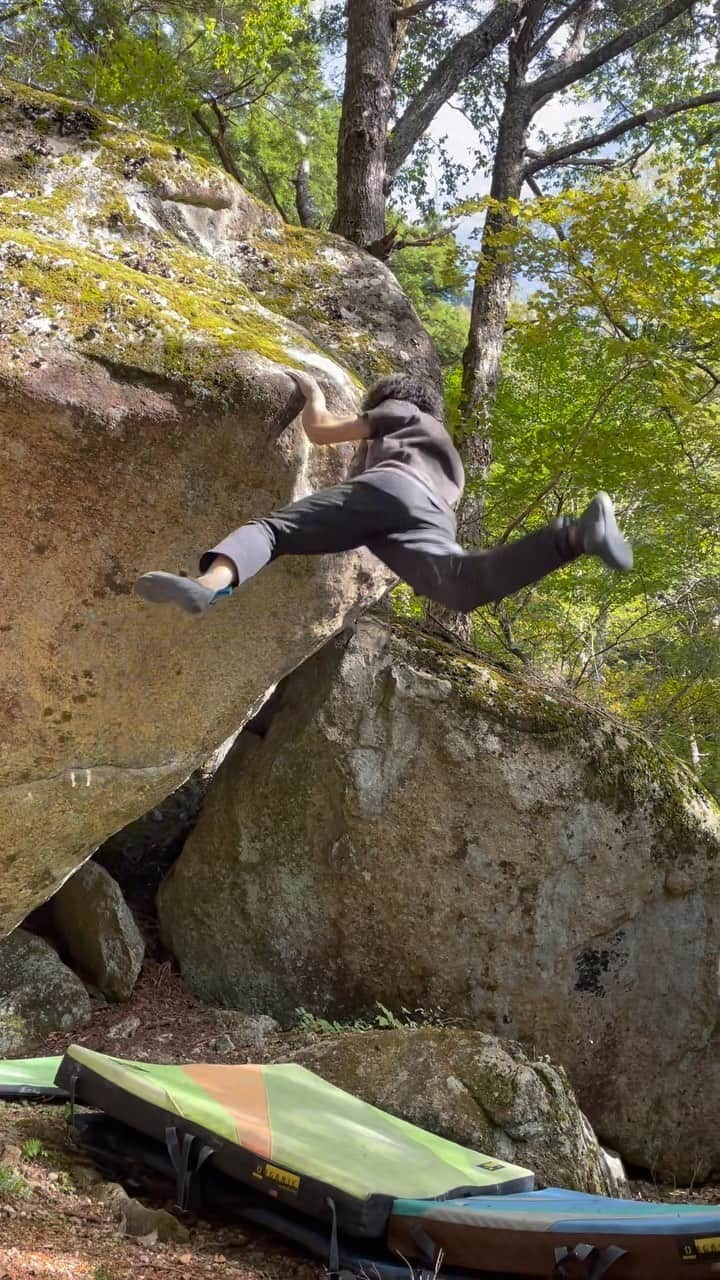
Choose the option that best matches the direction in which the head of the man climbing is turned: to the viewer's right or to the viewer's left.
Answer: to the viewer's left

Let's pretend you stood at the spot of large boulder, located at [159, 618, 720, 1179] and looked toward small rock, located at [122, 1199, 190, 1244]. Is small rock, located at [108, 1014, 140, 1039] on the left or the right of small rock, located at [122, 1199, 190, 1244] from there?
right

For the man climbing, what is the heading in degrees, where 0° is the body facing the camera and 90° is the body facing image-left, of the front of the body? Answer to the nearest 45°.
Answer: approximately 135°

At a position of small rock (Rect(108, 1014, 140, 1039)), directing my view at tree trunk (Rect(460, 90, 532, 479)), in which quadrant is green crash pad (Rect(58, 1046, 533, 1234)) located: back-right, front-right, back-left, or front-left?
back-right

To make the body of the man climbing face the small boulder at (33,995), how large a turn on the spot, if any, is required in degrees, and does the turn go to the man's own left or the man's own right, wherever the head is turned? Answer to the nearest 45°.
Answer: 0° — they already face it

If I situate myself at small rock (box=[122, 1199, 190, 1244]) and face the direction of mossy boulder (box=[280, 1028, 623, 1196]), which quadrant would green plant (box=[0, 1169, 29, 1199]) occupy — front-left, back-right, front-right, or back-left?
back-left

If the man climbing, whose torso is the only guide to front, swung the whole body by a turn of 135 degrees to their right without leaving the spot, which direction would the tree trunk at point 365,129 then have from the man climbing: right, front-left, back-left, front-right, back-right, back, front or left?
left
